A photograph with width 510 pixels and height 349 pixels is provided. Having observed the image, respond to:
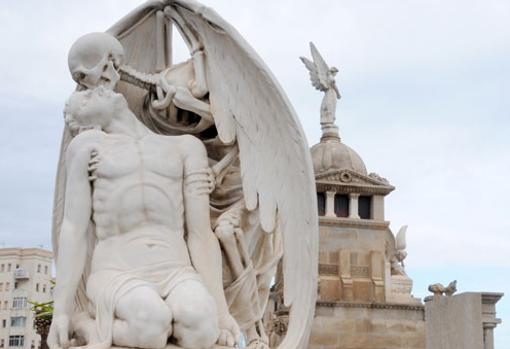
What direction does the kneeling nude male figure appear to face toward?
toward the camera

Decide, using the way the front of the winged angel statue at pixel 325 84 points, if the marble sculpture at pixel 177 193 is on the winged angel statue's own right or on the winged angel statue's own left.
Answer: on the winged angel statue's own right

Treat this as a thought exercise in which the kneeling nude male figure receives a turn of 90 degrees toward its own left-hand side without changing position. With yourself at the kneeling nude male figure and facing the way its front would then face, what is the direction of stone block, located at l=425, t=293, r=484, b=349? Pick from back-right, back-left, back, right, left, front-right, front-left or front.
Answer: front-left

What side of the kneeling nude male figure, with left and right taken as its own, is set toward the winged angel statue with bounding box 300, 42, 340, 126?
back

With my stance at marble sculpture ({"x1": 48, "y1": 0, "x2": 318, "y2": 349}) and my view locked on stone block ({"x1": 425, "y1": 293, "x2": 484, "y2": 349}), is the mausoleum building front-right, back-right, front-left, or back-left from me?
front-left

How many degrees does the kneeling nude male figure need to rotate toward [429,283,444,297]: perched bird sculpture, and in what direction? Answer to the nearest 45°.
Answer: approximately 135° to its left
